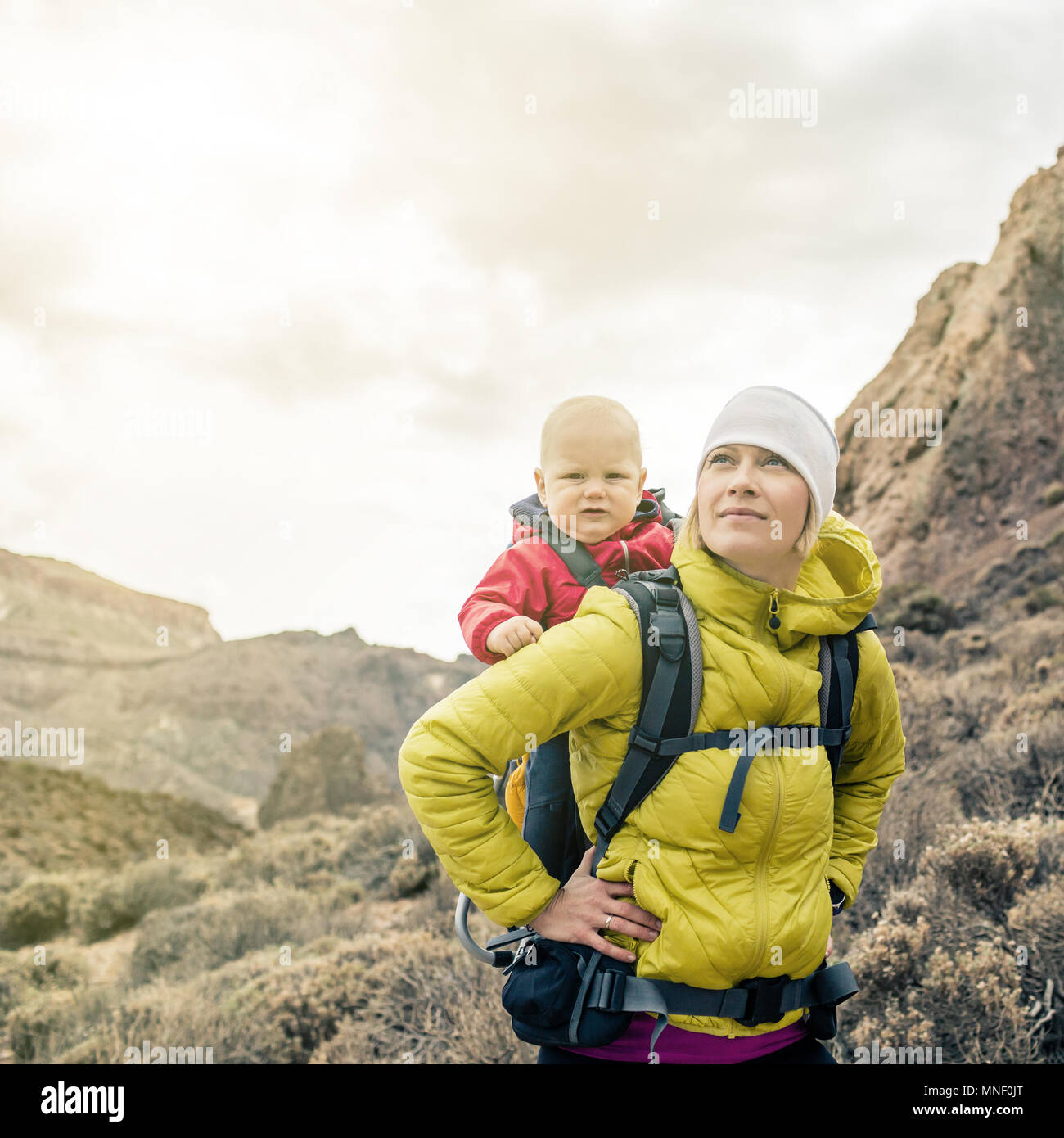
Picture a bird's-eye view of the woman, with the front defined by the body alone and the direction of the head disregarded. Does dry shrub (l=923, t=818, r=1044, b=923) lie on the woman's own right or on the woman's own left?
on the woman's own left

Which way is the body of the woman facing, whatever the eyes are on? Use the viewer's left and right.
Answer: facing the viewer and to the right of the viewer

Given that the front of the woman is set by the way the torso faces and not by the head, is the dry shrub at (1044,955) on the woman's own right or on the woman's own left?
on the woman's own left
